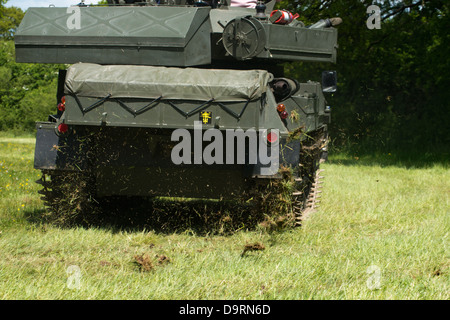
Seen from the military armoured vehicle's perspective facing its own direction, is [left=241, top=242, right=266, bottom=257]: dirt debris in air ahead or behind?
behind

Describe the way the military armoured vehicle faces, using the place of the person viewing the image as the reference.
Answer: facing away from the viewer
